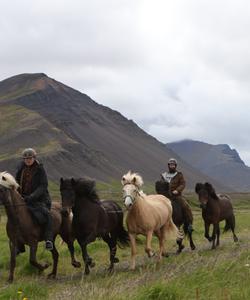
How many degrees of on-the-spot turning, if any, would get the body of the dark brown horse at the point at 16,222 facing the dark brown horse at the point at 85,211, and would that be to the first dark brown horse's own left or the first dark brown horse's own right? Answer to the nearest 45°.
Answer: approximately 135° to the first dark brown horse's own left

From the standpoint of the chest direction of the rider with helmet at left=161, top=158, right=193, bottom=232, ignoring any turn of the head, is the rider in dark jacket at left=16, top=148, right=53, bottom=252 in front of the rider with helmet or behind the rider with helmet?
in front

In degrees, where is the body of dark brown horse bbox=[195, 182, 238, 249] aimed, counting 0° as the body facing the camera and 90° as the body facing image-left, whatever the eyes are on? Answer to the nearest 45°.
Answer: approximately 45°

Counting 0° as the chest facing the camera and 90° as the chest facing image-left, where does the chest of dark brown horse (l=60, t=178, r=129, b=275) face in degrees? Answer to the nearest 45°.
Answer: approximately 45°

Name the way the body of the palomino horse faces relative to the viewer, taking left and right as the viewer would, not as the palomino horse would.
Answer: facing the viewer and to the left of the viewer

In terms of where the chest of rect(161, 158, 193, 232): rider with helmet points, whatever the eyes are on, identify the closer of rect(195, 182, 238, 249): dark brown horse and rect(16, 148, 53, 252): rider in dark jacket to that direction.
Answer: the rider in dark jacket

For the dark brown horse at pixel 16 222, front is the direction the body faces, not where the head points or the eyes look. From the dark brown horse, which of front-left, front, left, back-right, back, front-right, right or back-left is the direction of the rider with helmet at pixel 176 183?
back

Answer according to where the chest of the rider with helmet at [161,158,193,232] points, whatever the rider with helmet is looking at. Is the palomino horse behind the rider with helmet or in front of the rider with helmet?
in front

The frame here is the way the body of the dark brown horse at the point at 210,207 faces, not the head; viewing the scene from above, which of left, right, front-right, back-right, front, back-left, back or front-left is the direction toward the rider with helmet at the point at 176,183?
front

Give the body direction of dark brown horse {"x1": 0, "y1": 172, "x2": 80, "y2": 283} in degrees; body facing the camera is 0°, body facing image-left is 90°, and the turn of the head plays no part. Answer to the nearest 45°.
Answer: approximately 45°

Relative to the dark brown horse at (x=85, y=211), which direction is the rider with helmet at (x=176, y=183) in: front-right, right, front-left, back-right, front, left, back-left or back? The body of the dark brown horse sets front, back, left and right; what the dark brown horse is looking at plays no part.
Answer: back
